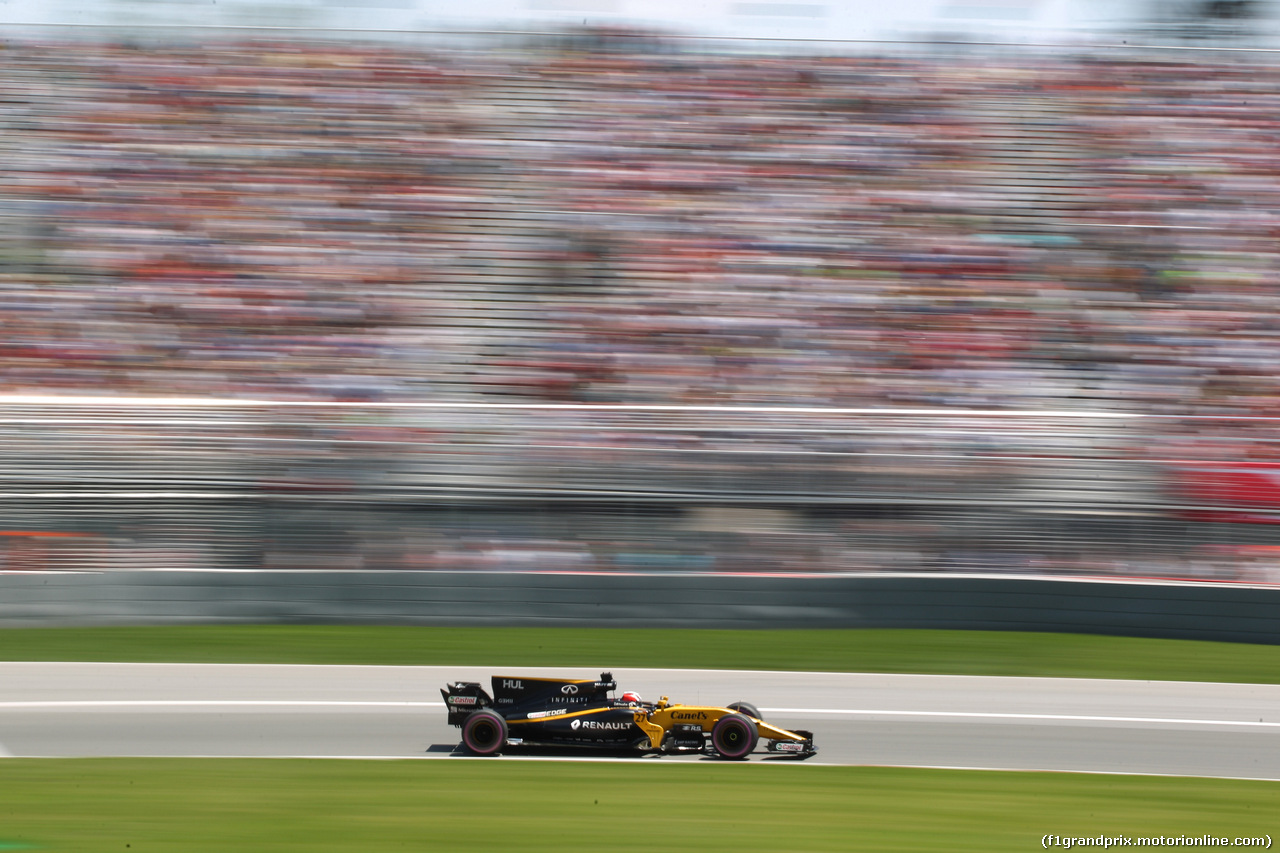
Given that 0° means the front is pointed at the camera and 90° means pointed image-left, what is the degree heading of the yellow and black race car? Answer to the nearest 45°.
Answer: approximately 270°

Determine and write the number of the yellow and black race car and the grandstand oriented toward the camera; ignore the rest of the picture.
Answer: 1

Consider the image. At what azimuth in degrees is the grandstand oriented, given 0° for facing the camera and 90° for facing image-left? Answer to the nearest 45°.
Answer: approximately 0°

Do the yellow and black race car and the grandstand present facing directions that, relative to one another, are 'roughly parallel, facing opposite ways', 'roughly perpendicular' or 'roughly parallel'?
roughly perpendicular

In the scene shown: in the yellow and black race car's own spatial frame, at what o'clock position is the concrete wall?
The concrete wall is roughly at 9 o'clock from the yellow and black race car.
